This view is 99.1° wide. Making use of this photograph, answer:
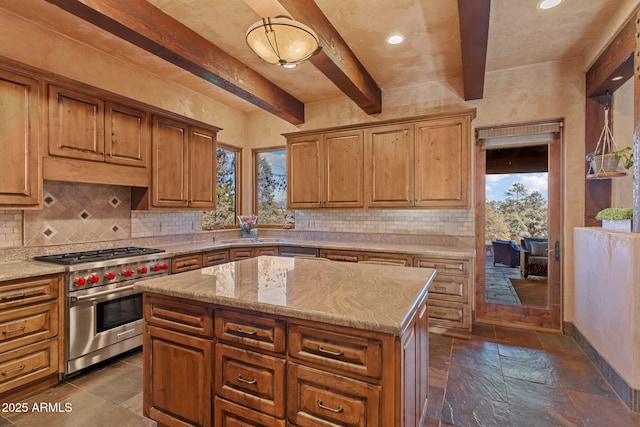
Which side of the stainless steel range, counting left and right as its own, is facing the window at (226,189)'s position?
left

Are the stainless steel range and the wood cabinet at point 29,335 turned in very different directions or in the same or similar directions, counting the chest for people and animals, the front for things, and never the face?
same or similar directions

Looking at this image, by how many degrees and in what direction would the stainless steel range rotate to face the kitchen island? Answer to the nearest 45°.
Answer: approximately 45° to its right

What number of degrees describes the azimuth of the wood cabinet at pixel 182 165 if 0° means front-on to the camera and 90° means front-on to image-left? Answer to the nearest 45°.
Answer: approximately 315°

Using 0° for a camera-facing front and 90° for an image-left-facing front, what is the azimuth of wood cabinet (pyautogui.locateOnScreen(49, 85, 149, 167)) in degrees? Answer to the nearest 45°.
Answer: approximately 315°

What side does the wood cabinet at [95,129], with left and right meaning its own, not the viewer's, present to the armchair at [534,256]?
left

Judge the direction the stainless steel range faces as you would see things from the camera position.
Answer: facing the viewer and to the right of the viewer

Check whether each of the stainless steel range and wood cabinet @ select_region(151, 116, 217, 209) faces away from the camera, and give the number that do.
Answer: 0

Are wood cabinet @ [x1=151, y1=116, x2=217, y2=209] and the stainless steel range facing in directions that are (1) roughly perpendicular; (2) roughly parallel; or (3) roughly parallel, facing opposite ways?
roughly parallel

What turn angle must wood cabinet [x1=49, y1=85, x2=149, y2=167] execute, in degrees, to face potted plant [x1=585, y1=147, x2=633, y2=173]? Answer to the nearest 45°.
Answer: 0° — it already faces it

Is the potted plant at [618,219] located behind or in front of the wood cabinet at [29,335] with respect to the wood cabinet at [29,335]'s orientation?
in front

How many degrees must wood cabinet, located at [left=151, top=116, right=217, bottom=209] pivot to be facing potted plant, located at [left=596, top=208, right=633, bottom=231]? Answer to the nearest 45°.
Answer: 0° — it already faces it

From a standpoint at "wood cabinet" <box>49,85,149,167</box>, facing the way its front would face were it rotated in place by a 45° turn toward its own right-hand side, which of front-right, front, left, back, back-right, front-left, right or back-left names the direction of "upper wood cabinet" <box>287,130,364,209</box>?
left

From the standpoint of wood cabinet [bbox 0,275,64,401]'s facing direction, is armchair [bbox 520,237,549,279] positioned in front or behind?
in front

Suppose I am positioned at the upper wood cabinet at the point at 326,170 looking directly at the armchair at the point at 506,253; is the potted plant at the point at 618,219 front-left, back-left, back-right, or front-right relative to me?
front-right
